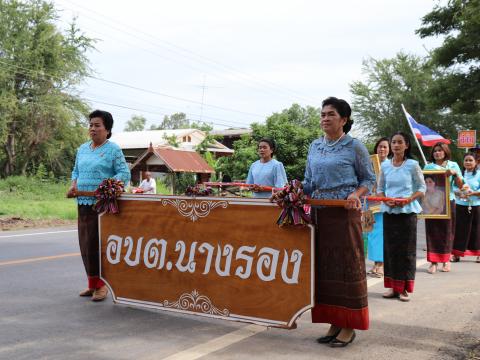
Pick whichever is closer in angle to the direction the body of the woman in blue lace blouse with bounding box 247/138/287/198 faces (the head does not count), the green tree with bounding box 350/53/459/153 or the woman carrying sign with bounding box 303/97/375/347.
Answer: the woman carrying sign

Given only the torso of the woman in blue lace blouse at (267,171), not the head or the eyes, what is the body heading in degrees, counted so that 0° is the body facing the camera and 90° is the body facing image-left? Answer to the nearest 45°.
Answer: approximately 45°

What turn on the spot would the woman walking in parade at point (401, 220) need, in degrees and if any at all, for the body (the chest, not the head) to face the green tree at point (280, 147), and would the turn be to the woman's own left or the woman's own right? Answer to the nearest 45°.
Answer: approximately 135° to the woman's own right

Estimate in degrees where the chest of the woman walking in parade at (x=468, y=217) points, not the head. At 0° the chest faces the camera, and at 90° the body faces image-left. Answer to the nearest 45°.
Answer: approximately 45°

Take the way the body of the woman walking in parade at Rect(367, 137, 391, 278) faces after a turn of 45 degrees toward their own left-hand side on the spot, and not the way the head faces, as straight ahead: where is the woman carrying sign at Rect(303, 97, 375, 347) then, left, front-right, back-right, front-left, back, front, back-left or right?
front

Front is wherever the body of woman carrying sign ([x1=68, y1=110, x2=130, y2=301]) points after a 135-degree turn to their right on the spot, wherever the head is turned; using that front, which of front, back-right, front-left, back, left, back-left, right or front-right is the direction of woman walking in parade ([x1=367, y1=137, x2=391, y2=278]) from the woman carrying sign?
right

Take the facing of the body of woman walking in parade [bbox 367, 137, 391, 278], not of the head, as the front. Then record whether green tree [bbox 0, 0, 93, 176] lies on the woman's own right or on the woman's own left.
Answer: on the woman's own right

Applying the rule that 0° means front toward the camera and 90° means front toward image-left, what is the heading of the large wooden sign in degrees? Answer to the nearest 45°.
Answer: approximately 45°
